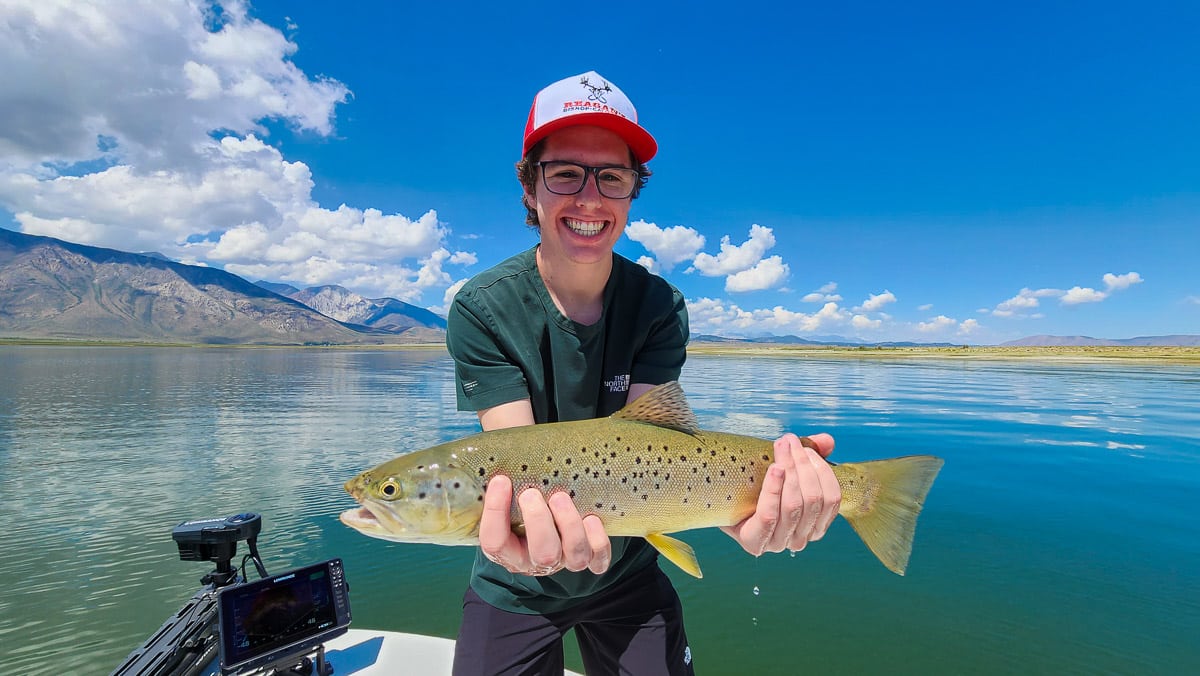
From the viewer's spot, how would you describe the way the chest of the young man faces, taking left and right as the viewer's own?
facing the viewer

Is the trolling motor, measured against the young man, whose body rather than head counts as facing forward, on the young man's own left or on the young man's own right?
on the young man's own right

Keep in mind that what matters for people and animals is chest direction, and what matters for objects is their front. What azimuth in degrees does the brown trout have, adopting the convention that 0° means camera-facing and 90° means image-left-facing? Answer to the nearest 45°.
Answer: approximately 90°

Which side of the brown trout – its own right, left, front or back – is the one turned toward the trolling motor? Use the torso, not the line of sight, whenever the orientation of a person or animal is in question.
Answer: front

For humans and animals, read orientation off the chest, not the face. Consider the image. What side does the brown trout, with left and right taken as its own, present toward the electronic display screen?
front
